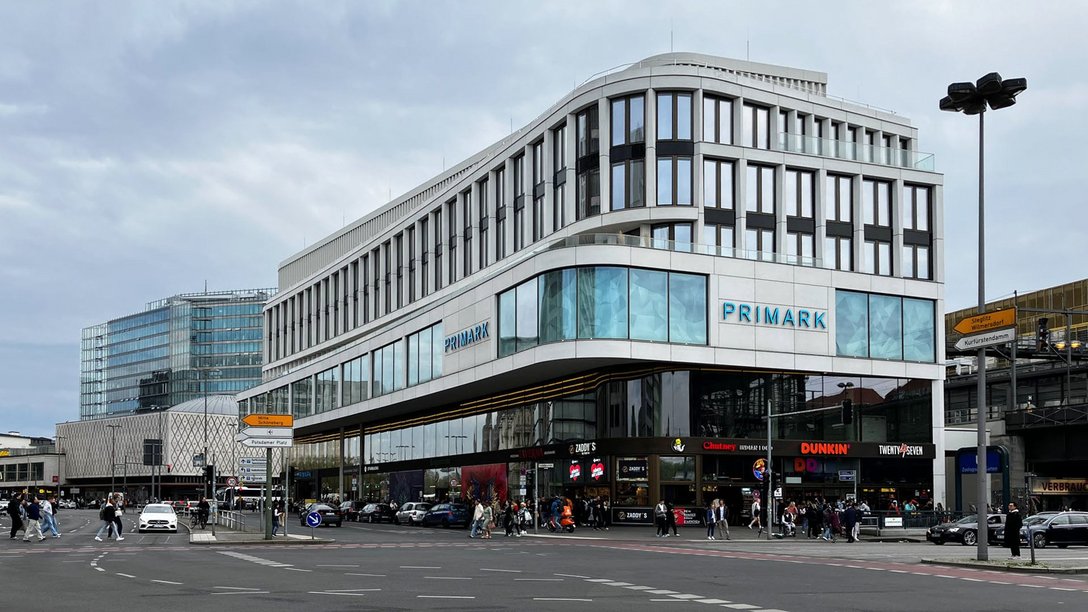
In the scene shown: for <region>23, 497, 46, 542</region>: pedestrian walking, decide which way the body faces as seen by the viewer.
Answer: to the viewer's right

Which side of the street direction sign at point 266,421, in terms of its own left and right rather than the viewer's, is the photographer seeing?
front

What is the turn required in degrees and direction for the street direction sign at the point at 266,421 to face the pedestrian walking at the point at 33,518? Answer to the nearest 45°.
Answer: approximately 90° to its right

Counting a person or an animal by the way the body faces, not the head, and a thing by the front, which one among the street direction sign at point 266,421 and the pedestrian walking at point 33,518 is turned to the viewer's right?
the pedestrian walking

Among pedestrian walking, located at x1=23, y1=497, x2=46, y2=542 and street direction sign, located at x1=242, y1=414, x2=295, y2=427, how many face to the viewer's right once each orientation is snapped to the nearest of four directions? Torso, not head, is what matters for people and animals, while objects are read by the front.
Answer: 1

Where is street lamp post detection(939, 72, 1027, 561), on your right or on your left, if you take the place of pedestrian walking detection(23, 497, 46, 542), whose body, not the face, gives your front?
on your right

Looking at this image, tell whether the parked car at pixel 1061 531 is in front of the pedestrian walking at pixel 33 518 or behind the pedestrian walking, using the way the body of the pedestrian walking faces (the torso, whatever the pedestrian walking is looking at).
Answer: in front

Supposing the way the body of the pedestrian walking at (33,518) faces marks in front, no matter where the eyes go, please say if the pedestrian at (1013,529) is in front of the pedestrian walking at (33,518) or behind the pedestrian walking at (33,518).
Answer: in front

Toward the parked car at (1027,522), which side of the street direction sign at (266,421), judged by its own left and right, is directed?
left

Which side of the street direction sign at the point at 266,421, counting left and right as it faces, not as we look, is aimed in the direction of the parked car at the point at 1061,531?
left

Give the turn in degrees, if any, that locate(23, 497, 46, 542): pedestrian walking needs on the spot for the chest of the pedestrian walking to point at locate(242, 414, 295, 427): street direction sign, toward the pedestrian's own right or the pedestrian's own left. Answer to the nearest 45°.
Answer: approximately 45° to the pedestrian's own right
